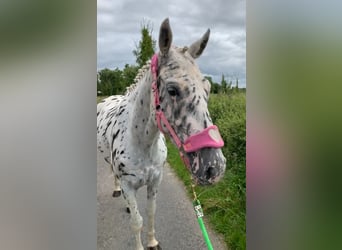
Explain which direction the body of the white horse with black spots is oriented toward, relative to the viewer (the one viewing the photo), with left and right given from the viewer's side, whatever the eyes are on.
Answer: facing the viewer and to the right of the viewer
